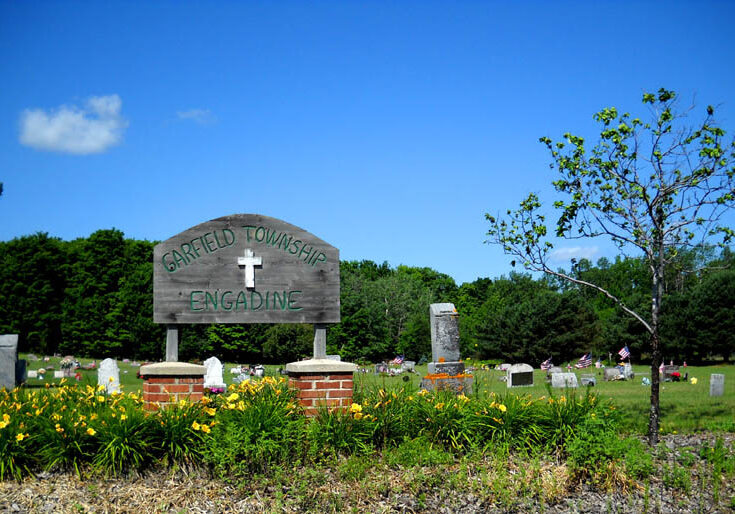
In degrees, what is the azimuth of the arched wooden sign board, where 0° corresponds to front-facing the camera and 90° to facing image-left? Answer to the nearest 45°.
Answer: approximately 0°

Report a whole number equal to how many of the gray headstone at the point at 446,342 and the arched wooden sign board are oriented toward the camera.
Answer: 2

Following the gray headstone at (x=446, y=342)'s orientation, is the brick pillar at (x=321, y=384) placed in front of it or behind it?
in front

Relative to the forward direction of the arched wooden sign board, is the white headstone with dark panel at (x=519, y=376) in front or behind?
behind
